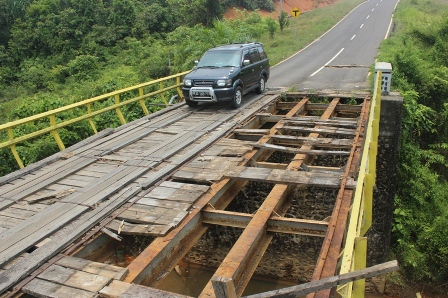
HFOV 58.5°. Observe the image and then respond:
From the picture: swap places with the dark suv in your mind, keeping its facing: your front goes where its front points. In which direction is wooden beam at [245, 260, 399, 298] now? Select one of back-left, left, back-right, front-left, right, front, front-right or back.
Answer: front-left

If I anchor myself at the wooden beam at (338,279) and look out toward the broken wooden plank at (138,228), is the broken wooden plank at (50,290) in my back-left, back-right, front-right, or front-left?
front-left

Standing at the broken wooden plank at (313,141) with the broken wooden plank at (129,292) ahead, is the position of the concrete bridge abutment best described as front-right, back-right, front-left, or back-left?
back-left

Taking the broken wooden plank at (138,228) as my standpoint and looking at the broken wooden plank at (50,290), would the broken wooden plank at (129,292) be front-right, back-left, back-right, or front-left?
front-left

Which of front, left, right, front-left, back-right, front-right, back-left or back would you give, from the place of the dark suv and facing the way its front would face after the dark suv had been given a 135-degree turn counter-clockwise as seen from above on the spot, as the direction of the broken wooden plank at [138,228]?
right

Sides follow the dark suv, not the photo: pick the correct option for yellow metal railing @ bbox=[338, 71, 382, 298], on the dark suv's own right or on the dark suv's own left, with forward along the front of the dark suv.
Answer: on the dark suv's own left

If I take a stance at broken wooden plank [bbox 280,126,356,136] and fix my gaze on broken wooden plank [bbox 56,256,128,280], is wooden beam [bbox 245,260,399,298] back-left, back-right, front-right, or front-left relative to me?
front-left

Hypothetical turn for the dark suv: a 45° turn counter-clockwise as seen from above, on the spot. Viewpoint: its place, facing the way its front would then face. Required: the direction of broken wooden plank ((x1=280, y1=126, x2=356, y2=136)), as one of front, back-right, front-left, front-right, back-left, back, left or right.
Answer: front-left

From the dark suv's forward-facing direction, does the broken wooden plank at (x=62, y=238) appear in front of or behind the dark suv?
in front

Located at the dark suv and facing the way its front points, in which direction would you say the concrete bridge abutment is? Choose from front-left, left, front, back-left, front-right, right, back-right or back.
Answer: left

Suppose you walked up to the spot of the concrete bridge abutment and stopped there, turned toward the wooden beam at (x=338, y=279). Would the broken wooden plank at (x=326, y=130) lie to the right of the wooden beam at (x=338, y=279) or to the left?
right

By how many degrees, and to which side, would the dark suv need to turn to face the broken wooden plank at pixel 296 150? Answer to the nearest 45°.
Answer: approximately 45° to its left

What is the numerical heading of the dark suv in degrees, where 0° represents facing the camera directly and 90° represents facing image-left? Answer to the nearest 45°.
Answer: approximately 45°

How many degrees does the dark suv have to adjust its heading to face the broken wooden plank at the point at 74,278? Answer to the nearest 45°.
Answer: approximately 45° to its left

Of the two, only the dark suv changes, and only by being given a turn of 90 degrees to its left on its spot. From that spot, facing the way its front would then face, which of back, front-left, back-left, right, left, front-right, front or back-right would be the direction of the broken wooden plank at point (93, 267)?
front-right
